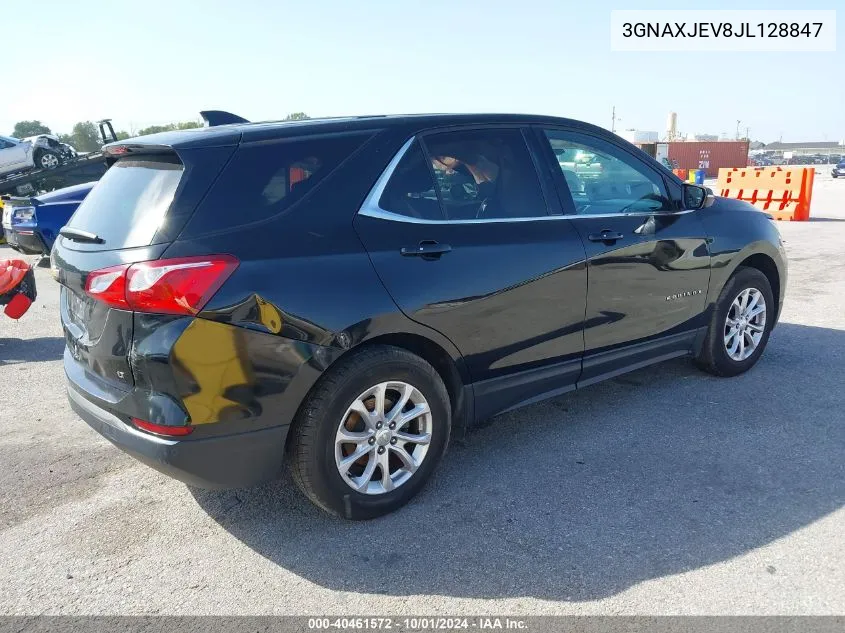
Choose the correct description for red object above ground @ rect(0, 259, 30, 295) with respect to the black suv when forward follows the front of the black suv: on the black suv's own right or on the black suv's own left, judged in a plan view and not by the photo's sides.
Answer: on the black suv's own left

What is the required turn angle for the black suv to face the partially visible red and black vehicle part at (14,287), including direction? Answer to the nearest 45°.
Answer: approximately 90° to its left

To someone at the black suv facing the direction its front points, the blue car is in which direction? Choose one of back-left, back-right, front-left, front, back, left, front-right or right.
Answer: left

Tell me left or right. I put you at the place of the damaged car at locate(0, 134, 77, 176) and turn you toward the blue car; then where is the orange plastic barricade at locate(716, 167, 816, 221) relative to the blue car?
left

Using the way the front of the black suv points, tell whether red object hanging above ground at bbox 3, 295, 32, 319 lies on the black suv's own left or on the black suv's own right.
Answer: on the black suv's own left

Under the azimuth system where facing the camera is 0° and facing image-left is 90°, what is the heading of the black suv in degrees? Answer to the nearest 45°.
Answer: approximately 225°

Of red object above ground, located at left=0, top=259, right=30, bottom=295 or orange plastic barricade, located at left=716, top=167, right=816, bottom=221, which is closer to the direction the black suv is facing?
the orange plastic barricade

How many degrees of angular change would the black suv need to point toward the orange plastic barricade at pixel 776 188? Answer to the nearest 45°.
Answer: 0° — it already faces it
